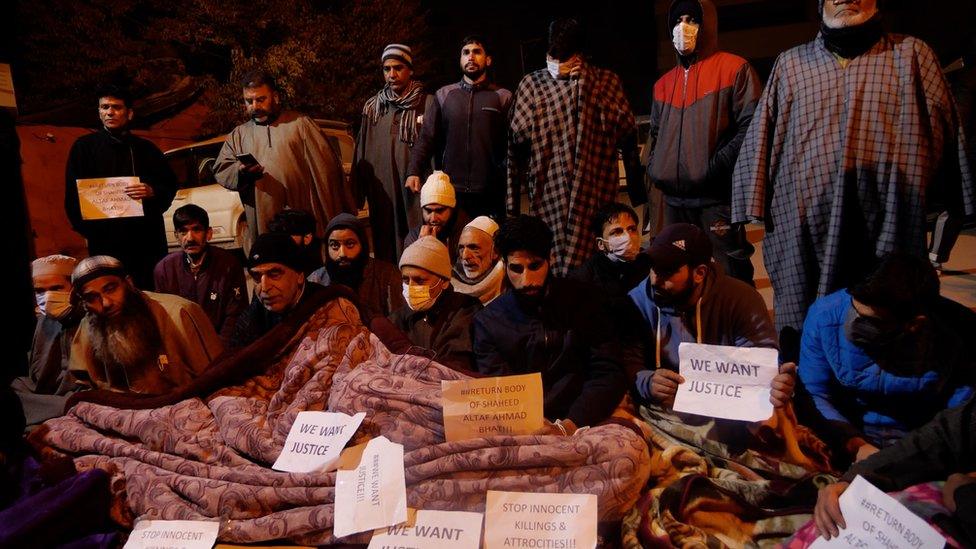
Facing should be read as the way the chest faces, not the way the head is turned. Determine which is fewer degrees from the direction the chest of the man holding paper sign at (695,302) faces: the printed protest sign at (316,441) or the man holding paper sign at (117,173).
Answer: the printed protest sign

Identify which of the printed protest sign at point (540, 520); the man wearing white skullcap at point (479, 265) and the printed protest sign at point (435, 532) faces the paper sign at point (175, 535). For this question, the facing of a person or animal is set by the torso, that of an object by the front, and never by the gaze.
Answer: the man wearing white skullcap

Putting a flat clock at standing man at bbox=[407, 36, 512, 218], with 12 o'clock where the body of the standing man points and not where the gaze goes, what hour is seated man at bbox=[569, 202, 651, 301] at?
The seated man is roughly at 11 o'clock from the standing man.

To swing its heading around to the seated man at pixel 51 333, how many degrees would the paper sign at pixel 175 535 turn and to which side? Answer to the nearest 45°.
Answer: approximately 180°

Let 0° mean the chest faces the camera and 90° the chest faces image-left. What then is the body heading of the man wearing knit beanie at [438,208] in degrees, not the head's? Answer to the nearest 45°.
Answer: approximately 45°

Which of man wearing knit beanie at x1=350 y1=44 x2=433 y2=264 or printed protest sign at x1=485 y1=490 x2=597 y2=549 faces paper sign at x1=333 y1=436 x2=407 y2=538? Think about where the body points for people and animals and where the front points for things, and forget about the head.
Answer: the man wearing knit beanie

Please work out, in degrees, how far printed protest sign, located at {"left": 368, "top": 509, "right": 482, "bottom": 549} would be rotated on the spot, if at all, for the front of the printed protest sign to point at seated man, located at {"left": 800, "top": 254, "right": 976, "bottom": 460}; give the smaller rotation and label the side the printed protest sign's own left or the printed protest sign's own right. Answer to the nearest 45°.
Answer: approximately 90° to the printed protest sign's own left

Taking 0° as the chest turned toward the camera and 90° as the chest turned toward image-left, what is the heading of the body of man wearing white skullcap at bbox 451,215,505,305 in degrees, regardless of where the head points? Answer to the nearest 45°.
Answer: approximately 45°

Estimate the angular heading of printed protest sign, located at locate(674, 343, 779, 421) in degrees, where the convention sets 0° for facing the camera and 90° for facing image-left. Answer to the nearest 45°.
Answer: approximately 0°

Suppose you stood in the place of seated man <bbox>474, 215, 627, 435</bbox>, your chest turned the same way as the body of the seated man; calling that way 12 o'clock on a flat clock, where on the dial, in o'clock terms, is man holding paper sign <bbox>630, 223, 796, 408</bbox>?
The man holding paper sign is roughly at 9 o'clock from the seated man.
